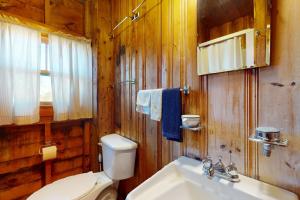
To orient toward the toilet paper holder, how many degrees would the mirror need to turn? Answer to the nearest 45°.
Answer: approximately 45° to its right

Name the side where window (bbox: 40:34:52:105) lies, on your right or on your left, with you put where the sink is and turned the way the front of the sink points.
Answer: on your right

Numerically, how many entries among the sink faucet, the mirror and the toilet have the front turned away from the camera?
0

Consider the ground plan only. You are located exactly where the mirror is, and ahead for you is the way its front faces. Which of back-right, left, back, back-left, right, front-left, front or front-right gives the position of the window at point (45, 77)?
front-right

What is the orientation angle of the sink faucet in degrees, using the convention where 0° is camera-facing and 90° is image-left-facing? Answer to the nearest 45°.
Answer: approximately 45°

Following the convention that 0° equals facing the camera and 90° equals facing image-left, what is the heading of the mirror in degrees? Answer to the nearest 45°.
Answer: approximately 45°

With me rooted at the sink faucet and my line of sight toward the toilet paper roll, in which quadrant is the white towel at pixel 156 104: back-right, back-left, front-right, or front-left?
front-right

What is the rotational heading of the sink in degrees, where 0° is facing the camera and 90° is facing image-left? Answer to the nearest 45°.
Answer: approximately 45°

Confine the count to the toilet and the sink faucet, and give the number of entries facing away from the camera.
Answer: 0

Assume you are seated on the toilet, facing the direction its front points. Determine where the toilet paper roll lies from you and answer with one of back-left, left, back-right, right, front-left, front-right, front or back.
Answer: right

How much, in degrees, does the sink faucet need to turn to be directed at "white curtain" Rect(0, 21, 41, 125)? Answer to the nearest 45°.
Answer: approximately 45° to its right
